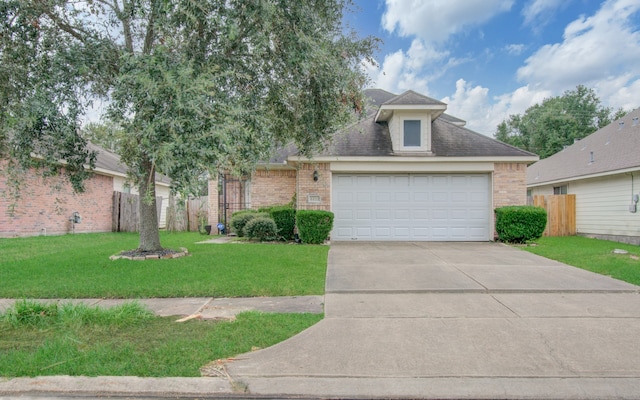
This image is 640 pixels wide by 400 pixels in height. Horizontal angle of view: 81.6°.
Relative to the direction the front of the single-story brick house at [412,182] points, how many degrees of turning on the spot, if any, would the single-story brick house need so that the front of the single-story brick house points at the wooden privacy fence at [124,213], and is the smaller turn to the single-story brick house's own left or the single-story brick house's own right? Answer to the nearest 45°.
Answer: approximately 90° to the single-story brick house's own right

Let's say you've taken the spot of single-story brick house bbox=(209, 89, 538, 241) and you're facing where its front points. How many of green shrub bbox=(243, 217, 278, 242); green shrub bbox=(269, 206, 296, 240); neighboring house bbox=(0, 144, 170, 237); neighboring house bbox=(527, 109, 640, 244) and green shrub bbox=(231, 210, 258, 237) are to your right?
4

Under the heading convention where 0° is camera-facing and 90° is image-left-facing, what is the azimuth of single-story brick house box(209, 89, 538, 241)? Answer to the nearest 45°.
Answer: approximately 0°

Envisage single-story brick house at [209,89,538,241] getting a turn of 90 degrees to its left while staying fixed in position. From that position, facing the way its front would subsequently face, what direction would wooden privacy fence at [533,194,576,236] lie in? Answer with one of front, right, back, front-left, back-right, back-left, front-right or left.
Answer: front-left

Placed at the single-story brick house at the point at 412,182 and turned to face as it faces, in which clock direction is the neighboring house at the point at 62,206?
The neighboring house is roughly at 3 o'clock from the single-story brick house.

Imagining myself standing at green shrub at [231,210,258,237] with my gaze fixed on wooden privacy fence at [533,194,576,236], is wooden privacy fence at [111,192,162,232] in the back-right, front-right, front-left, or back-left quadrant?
back-left

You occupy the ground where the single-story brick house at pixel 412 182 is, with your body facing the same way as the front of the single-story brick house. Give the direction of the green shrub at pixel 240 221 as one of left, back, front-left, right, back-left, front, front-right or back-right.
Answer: right

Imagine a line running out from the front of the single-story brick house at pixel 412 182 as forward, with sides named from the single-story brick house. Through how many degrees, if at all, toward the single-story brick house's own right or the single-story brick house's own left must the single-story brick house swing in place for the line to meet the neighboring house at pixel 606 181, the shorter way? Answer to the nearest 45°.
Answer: approximately 135° to the single-story brick house's own left

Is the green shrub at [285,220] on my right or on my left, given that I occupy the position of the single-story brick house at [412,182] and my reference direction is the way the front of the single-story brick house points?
on my right

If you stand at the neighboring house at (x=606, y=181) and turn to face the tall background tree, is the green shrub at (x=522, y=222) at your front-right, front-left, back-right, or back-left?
back-left

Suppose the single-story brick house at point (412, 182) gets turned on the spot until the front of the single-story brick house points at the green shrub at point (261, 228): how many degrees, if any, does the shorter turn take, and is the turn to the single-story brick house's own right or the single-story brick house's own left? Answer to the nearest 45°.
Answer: approximately 90° to the single-story brick house's own right
